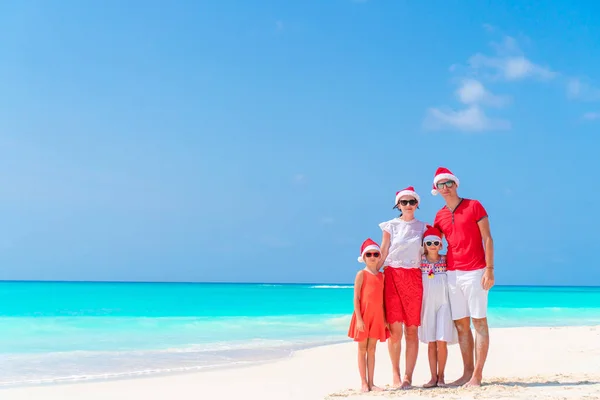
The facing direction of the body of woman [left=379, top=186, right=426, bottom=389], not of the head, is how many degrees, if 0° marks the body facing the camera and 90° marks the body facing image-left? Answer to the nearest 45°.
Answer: approximately 0°

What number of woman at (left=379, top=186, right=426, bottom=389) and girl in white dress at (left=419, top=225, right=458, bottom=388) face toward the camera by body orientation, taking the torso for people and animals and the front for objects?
2

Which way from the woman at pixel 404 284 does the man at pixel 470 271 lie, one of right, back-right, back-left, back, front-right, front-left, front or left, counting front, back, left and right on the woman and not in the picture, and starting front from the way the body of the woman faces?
left

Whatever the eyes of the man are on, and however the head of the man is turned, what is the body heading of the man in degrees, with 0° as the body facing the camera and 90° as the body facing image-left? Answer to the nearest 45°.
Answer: approximately 45°

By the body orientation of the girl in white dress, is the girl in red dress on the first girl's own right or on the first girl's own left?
on the first girl's own right

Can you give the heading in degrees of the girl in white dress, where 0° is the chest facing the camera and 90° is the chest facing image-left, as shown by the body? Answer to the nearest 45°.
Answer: approximately 0°
